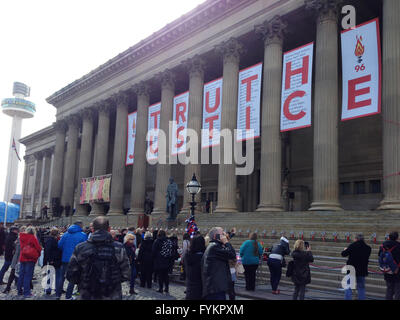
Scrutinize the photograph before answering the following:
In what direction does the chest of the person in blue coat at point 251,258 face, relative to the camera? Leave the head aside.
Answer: away from the camera

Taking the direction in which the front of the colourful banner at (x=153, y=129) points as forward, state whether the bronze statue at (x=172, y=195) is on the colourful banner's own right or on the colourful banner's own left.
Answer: on the colourful banner's own left

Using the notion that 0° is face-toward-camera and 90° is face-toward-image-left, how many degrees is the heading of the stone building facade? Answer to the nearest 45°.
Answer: approximately 45°

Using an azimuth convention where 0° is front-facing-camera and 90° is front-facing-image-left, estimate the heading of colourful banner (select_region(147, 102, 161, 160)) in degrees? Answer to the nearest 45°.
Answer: approximately 45°

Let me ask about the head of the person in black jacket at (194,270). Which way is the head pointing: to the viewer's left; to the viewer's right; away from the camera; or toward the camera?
away from the camera

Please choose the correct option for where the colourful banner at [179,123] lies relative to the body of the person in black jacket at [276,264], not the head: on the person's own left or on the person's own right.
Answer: on the person's own left

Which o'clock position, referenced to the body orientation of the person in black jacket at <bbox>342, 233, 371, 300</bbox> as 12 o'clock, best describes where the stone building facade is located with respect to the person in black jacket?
The stone building facade is roughly at 1 o'clock from the person in black jacket.

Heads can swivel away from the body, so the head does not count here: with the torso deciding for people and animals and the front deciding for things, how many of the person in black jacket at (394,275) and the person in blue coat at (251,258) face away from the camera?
2

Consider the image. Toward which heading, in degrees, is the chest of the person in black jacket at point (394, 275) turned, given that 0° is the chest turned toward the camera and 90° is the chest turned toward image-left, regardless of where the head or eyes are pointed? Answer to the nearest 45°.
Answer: approximately 180°

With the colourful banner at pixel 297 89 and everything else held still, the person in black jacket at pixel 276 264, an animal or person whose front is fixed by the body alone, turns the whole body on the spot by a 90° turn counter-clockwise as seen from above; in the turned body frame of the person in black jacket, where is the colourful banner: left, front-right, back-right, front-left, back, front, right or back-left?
front-right

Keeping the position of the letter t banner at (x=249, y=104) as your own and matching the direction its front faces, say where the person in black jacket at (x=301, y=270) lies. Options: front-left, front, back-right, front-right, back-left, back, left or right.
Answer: front-left

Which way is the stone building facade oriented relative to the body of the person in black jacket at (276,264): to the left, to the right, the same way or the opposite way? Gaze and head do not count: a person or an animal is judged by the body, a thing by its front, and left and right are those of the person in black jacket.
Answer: the opposite way
